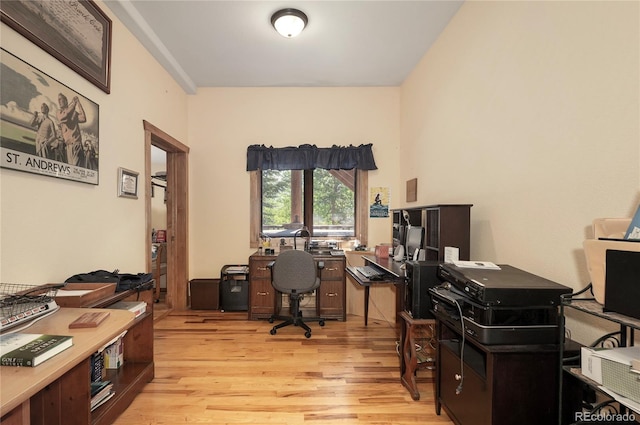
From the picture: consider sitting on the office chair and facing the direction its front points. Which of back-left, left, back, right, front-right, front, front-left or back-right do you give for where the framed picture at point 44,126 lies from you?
back-left

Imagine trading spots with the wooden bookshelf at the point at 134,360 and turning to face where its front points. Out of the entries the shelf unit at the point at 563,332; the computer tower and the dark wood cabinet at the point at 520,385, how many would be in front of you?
3

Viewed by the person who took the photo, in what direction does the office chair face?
facing away from the viewer

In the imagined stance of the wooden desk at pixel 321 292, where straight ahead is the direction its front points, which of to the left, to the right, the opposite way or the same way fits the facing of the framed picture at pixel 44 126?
to the left

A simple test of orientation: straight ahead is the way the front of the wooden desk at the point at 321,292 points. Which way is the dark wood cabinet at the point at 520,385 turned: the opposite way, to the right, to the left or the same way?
to the right

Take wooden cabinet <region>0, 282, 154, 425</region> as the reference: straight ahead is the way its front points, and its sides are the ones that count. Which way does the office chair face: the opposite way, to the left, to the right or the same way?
to the left

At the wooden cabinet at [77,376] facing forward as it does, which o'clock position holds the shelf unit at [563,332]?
The shelf unit is roughly at 12 o'clock from the wooden cabinet.

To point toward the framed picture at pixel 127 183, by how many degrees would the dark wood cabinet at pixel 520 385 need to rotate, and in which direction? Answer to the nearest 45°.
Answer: approximately 45° to its right

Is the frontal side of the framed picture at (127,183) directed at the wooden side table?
yes

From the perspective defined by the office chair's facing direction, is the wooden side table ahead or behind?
behind

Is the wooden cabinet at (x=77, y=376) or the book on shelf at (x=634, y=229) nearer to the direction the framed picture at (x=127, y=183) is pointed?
the book on shelf
